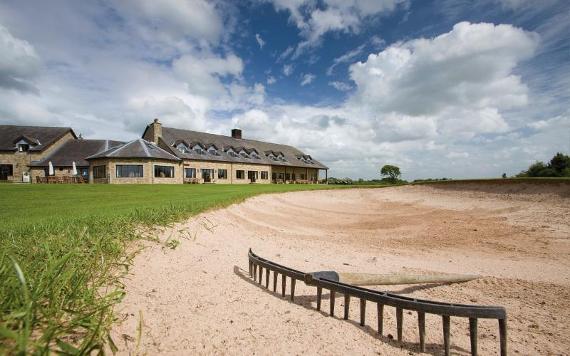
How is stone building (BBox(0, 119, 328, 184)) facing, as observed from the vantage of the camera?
facing the viewer and to the right of the viewer

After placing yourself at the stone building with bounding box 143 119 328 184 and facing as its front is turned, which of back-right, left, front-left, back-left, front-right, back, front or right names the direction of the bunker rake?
front-right
